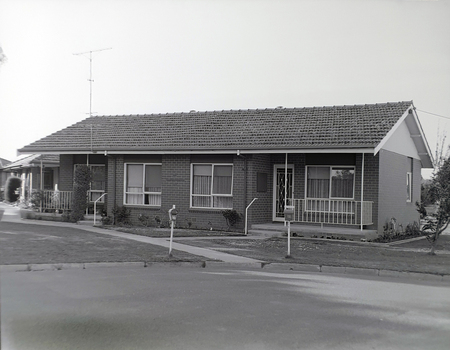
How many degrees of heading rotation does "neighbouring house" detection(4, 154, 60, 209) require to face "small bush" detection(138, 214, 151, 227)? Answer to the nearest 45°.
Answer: approximately 45° to its left

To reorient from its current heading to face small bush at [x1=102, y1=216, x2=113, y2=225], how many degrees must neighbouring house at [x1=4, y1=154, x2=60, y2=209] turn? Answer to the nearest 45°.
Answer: approximately 45° to its left

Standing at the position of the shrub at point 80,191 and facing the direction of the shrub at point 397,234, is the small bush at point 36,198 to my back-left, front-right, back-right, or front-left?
back-left

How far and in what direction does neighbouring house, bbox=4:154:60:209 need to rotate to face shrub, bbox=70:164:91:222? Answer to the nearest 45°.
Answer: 0° — it already faces it

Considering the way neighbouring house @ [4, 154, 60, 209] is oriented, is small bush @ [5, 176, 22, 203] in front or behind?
in front

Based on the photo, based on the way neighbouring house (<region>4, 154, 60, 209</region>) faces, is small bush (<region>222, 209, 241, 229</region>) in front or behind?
in front

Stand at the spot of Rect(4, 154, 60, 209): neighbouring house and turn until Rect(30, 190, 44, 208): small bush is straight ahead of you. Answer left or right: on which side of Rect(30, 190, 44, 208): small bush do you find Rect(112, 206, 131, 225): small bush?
left

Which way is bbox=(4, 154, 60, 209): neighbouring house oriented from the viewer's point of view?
toward the camera

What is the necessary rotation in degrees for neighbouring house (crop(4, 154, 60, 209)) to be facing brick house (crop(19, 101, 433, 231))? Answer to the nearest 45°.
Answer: approximately 45° to its left

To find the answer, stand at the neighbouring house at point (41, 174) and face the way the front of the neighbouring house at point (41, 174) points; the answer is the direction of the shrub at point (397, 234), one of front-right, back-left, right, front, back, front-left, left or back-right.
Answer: front-left
